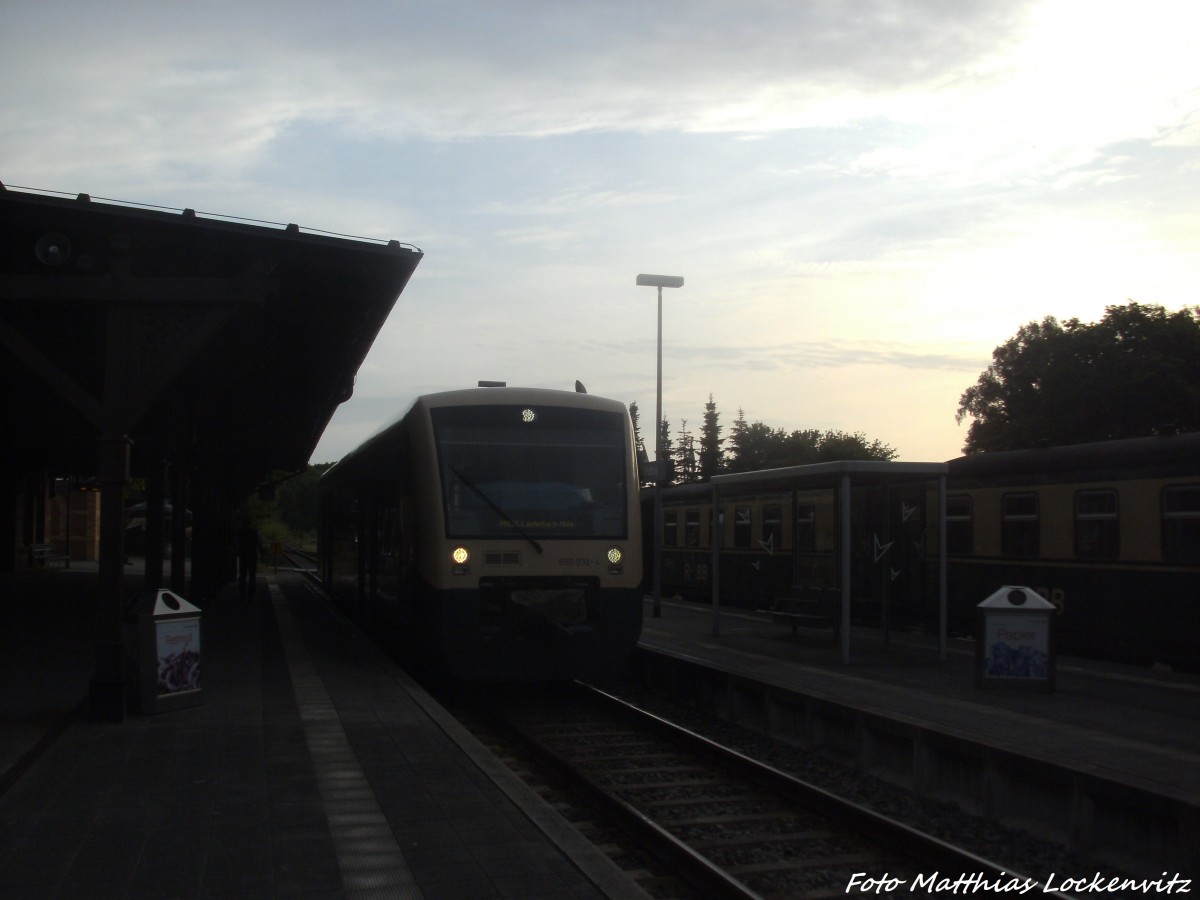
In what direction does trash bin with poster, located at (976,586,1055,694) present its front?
toward the camera

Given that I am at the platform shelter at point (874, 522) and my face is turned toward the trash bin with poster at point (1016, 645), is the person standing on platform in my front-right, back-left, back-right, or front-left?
back-right

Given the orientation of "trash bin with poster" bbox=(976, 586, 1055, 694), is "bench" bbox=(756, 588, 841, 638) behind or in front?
behind

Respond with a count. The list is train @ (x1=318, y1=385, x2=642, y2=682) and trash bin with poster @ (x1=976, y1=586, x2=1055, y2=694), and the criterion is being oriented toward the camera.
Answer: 2

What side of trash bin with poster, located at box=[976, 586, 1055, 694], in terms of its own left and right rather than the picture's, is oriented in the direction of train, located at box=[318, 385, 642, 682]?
right

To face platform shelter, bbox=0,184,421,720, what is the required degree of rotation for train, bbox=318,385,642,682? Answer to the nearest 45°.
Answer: approximately 90° to its right

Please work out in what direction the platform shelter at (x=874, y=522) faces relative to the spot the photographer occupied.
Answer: facing the viewer and to the left of the viewer

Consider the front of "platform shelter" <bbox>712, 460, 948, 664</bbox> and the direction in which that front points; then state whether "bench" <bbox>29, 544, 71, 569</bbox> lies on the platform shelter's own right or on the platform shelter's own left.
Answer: on the platform shelter's own right

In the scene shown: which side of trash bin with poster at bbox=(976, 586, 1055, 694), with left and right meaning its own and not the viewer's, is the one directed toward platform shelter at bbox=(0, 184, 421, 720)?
right

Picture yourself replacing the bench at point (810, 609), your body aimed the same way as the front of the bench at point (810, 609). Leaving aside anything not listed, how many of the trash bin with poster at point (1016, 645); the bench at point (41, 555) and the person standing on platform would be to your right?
2

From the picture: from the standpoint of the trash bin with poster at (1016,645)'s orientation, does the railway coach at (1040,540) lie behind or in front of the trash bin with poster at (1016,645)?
behind

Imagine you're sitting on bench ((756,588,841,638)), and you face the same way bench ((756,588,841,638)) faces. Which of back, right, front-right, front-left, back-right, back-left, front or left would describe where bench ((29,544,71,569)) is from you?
right
